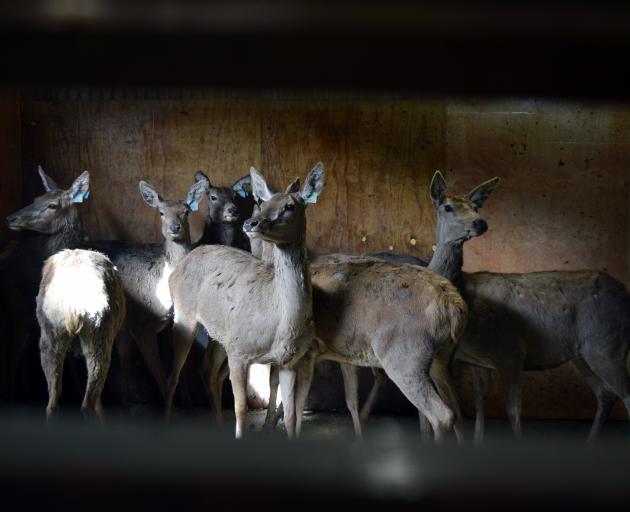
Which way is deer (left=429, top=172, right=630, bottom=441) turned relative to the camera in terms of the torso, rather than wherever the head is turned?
to the viewer's left

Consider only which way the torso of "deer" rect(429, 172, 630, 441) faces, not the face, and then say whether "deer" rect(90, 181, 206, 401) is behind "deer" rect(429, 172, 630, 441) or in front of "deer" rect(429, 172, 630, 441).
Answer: in front

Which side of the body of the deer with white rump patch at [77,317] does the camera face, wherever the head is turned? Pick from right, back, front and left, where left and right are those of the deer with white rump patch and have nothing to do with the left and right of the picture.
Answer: back

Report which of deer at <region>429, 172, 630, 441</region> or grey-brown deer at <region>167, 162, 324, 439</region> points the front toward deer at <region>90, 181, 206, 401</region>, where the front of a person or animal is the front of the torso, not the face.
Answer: deer at <region>429, 172, 630, 441</region>

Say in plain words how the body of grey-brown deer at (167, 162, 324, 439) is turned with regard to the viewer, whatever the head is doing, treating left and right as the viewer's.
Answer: facing the viewer and to the right of the viewer

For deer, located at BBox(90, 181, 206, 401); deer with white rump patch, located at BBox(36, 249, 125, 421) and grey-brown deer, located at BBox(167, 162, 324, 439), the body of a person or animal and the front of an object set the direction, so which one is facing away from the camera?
the deer with white rump patch

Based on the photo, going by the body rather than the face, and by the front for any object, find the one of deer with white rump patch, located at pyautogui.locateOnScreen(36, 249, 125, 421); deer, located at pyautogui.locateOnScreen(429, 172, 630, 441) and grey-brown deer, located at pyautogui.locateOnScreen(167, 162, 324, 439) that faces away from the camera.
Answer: the deer with white rump patch

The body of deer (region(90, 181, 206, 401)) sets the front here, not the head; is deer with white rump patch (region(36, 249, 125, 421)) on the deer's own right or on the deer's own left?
on the deer's own right

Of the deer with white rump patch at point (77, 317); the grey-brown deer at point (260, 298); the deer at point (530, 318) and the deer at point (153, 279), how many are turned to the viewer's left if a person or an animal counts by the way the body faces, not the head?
1

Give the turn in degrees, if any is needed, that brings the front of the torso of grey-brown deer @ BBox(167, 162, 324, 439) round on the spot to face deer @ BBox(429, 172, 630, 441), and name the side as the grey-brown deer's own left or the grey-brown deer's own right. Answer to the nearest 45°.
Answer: approximately 45° to the grey-brown deer's own left

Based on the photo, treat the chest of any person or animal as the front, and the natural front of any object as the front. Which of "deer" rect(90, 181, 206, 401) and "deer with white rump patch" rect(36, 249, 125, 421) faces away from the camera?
the deer with white rump patch

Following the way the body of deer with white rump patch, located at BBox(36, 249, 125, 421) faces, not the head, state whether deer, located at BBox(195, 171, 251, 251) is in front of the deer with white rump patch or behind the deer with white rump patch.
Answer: in front

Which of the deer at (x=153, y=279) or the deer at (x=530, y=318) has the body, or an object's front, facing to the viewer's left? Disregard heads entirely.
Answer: the deer at (x=530, y=318)
